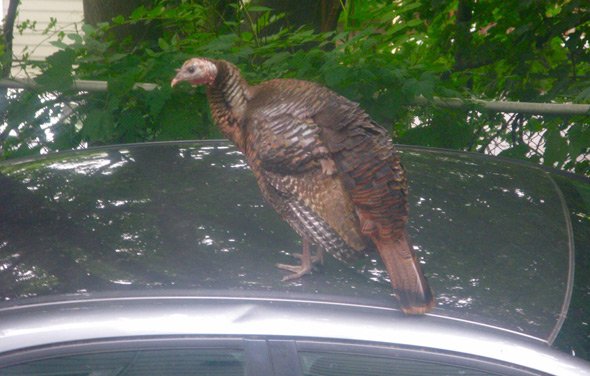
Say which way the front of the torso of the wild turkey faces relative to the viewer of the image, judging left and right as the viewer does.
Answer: facing away from the viewer and to the left of the viewer
